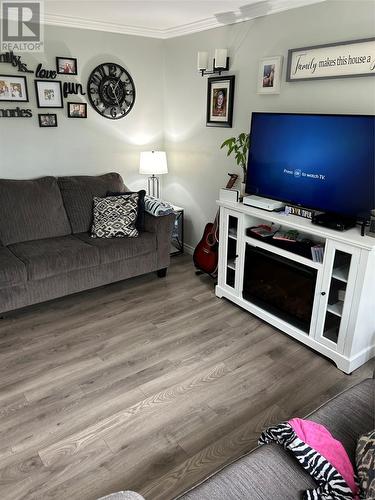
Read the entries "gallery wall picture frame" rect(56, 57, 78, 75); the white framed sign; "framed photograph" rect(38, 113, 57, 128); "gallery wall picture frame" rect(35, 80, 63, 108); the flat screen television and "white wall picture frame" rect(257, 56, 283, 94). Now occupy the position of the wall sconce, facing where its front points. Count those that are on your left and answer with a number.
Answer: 3

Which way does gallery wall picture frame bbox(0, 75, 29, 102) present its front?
toward the camera

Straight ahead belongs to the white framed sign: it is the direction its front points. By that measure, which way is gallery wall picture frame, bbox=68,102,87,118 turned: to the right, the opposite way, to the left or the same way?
to the left

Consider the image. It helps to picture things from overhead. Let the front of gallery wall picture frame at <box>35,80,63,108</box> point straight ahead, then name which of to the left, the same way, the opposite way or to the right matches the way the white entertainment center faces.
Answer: to the right

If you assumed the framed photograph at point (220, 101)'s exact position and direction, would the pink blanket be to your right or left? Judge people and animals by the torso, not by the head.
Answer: on your left

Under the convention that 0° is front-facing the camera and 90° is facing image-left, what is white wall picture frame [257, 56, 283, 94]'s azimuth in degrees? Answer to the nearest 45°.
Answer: approximately 45°

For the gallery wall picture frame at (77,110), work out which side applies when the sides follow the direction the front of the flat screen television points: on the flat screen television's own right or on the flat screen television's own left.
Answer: on the flat screen television's own right

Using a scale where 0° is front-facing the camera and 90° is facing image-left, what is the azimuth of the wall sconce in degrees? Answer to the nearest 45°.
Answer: approximately 45°

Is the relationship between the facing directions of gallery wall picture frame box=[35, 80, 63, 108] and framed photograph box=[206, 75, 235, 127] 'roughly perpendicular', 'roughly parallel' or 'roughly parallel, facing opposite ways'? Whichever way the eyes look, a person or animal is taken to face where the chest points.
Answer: roughly perpendicular

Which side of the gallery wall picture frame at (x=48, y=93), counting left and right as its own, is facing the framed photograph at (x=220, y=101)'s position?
left

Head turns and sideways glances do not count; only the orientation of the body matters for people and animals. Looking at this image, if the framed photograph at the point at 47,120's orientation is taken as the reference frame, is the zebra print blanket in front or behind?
in front

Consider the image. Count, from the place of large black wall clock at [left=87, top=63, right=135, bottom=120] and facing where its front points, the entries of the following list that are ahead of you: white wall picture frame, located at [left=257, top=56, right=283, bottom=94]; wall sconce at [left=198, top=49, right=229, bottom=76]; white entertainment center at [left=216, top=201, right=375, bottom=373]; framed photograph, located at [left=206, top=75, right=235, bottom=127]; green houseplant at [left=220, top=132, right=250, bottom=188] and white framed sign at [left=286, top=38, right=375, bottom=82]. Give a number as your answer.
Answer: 6

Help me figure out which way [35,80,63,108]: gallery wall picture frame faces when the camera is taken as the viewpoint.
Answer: facing the viewer

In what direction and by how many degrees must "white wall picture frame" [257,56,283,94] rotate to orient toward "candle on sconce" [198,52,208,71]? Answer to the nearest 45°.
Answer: approximately 90° to its right

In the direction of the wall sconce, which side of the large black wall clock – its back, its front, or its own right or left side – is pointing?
front

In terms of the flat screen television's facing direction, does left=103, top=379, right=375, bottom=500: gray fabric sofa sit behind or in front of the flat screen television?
in front

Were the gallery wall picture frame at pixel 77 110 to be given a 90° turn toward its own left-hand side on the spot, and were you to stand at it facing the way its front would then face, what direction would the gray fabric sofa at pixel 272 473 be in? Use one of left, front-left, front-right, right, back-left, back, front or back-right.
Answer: right

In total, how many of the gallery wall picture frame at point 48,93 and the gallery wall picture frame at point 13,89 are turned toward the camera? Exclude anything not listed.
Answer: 2

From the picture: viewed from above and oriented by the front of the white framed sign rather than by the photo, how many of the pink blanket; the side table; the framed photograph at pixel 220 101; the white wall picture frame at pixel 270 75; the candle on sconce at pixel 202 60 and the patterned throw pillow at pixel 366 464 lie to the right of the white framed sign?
4

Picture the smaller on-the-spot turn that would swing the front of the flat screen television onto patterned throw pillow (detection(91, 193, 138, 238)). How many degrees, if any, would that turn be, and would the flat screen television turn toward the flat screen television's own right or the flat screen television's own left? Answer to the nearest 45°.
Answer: approximately 45° to the flat screen television's own right
